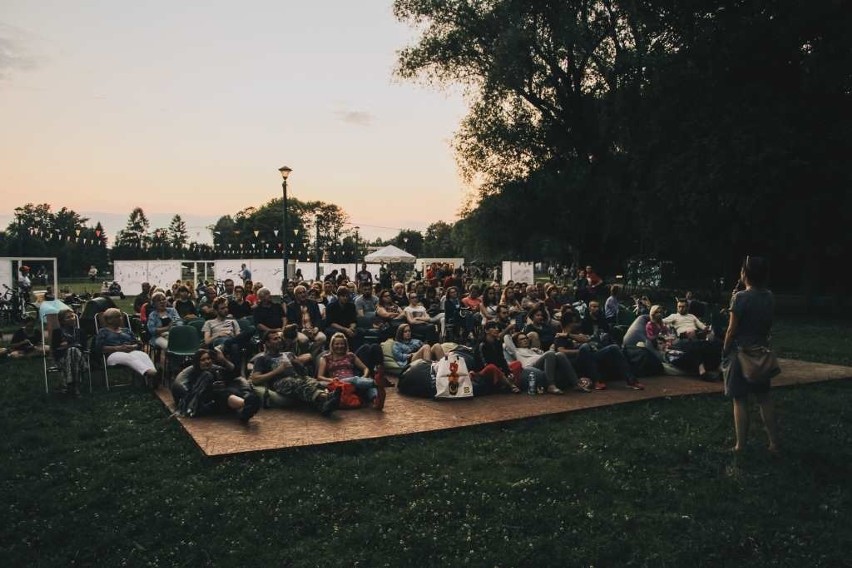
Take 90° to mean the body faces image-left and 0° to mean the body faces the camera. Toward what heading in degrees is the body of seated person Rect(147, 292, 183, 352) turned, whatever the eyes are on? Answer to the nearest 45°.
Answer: approximately 315°

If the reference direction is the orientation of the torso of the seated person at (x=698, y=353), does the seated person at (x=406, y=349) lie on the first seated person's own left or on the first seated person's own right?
on the first seated person's own right

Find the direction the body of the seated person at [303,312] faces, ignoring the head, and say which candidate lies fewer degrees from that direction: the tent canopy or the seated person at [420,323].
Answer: the seated person

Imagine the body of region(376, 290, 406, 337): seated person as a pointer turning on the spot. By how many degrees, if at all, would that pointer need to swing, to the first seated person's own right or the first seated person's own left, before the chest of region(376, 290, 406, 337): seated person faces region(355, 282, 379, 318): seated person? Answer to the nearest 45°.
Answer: approximately 180°

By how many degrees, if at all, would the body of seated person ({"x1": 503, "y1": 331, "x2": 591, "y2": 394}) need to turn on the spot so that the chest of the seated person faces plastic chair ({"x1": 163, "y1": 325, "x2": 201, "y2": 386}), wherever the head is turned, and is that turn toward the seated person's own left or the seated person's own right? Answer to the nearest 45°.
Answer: approximately 135° to the seated person's own right

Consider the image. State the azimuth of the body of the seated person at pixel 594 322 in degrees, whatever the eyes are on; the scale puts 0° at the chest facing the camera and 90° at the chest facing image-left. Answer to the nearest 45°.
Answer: approximately 315°

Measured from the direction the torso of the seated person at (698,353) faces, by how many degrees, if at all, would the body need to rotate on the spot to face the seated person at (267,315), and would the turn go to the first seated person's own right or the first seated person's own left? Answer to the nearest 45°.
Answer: approximately 135° to the first seated person's own right

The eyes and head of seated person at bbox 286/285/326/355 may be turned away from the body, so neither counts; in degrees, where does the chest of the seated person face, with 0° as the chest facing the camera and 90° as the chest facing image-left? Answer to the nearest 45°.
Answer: approximately 315°

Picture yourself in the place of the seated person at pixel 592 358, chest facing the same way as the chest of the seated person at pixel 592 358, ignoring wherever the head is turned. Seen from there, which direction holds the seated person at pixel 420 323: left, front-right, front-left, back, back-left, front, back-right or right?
back

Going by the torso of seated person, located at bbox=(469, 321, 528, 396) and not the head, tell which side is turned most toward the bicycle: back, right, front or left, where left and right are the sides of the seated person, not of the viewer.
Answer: back

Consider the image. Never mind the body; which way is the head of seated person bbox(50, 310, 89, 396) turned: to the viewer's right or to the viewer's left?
to the viewer's right
